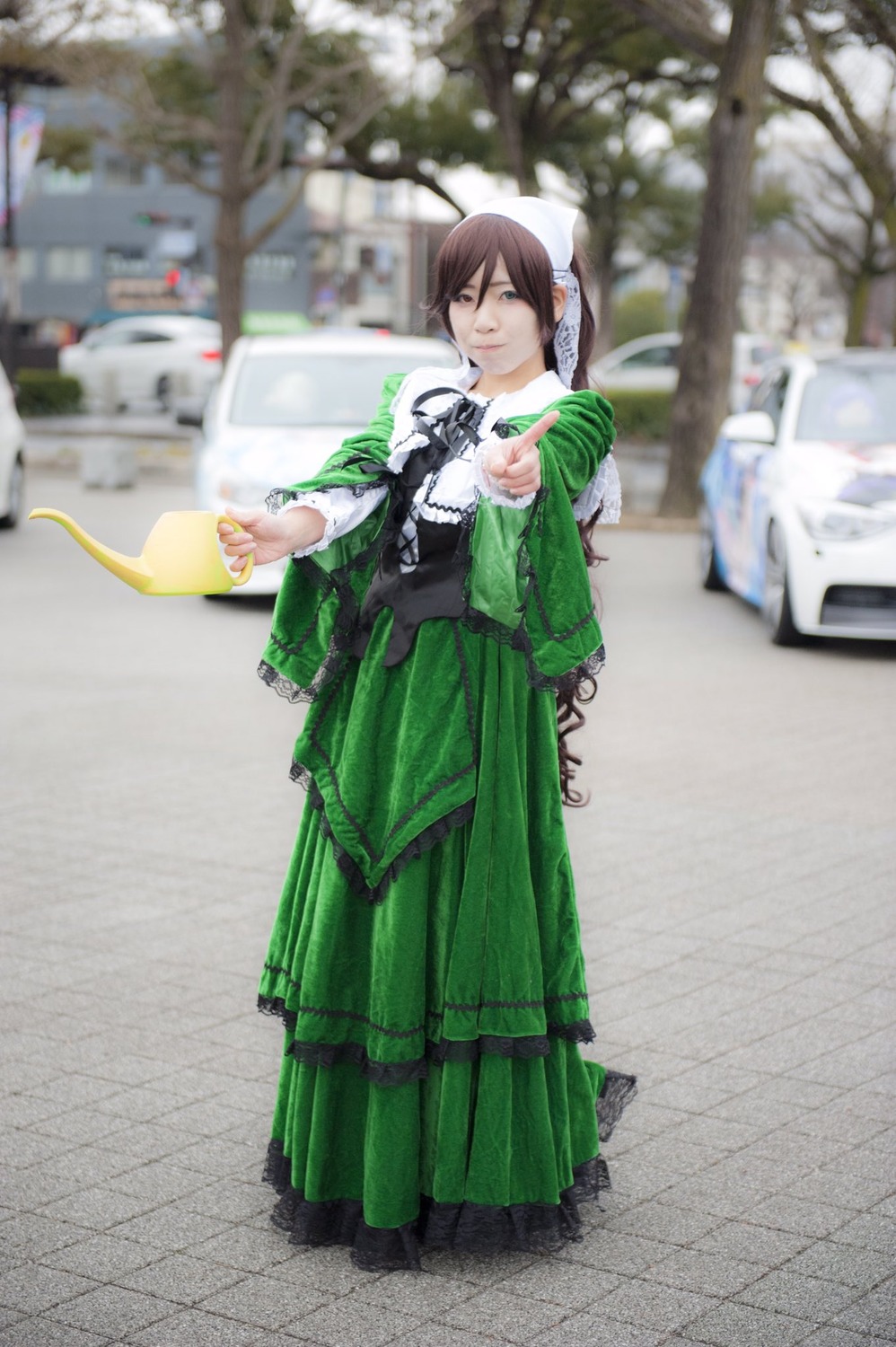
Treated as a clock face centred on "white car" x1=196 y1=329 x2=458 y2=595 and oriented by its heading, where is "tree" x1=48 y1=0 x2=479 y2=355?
The tree is roughly at 6 o'clock from the white car.

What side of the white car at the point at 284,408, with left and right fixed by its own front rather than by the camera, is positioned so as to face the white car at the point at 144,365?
back

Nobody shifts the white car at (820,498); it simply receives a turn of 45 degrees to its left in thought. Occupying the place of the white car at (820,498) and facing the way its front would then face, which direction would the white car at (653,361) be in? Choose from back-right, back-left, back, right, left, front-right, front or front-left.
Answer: left

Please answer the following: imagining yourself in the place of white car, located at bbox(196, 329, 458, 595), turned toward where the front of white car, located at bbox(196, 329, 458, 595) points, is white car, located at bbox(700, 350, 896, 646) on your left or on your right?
on your left

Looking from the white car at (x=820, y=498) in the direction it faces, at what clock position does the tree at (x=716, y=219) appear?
The tree is roughly at 7 o'clock from the white car.

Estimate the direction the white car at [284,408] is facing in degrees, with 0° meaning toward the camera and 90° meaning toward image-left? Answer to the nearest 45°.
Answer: approximately 0°

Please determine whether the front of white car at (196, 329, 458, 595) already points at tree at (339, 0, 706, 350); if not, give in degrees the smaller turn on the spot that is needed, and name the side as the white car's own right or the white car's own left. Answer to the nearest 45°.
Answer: approximately 180°

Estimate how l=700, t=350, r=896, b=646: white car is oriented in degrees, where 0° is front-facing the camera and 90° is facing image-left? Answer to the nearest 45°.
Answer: approximately 315°

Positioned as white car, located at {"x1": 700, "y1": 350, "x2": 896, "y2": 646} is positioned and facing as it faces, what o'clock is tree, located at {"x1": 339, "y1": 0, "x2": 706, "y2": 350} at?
The tree is roughly at 7 o'clock from the white car.

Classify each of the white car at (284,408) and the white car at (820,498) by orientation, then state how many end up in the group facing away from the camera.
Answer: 0
